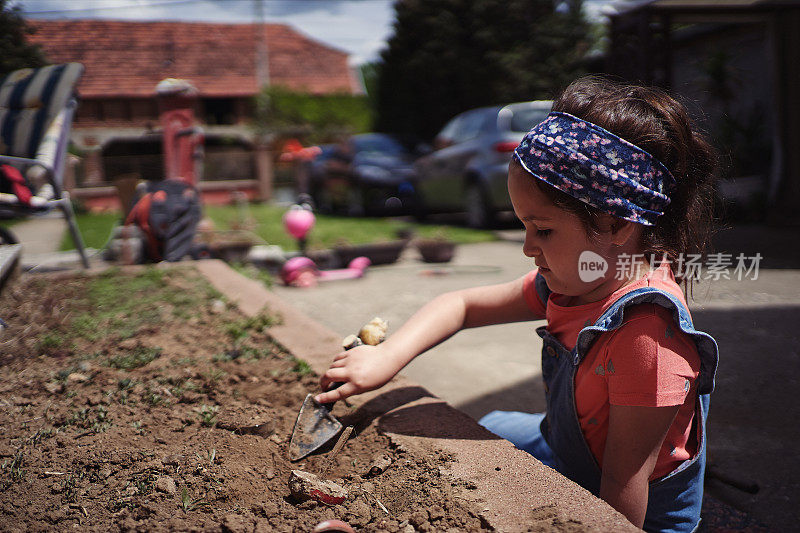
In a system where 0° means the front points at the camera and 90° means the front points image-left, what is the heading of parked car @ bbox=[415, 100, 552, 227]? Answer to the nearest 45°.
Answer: approximately 135°

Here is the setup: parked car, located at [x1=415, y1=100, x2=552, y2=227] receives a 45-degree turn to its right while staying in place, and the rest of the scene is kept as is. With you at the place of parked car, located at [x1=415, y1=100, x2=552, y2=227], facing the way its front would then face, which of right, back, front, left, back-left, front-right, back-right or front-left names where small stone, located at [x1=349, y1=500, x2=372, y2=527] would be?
back

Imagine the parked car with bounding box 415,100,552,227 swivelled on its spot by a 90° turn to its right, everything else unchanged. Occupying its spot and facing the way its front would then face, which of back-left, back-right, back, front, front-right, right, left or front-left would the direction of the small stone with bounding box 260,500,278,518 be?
back-right

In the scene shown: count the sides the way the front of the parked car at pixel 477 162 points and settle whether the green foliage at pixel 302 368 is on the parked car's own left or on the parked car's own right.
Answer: on the parked car's own left

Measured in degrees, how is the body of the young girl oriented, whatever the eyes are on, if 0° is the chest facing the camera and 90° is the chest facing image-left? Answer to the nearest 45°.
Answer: approximately 90°

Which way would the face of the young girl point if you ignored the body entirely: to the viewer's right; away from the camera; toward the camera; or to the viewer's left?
to the viewer's left

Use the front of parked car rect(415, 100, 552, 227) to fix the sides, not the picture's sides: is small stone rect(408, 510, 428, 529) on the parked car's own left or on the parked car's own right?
on the parked car's own left
